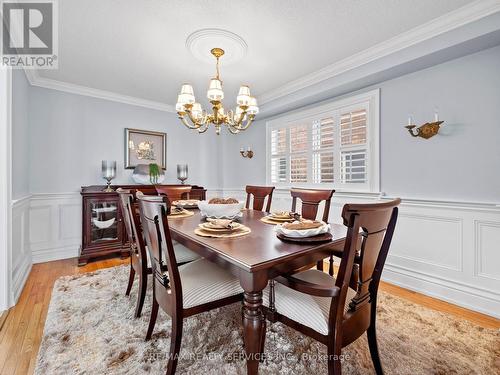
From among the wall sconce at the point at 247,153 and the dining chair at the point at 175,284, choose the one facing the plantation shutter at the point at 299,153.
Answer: the dining chair

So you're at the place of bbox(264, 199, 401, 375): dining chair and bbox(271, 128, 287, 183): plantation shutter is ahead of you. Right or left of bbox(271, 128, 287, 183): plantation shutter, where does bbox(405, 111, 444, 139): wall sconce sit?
right

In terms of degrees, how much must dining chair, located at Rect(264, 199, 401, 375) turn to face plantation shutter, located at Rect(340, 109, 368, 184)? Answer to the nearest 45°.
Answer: approximately 45° to its right

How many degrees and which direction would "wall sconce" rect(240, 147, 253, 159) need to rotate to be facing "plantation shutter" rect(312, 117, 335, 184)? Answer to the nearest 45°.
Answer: approximately 90° to its left

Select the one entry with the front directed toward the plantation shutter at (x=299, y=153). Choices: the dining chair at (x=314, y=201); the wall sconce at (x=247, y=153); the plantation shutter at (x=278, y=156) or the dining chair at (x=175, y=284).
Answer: the dining chair at (x=175, y=284)

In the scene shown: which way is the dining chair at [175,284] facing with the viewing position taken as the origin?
facing away from the viewer and to the right of the viewer

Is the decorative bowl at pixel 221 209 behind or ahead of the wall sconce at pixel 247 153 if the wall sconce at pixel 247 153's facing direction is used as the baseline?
ahead

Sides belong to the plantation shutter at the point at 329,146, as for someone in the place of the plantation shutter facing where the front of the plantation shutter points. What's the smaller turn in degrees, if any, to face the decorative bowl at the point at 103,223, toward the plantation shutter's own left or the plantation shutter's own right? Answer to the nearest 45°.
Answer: approximately 45° to the plantation shutter's own right

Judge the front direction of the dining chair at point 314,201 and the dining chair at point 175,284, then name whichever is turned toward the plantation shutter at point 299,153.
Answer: the dining chair at point 175,284

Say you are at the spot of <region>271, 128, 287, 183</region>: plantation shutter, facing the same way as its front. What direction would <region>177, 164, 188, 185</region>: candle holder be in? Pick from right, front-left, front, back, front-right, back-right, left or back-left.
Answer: front-right

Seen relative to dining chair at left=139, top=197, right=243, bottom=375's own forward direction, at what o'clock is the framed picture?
The framed picture is roughly at 10 o'clock from the dining chair.

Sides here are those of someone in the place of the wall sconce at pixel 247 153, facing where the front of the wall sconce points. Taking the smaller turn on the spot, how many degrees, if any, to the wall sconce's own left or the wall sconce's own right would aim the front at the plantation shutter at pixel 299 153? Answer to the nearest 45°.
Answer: approximately 90° to the wall sconce's own left

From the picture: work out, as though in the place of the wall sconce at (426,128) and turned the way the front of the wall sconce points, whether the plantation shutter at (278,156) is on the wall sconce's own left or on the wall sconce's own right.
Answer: on the wall sconce's own right

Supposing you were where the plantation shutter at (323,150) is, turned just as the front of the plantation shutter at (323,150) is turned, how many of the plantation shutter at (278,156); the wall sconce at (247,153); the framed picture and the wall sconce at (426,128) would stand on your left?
1
